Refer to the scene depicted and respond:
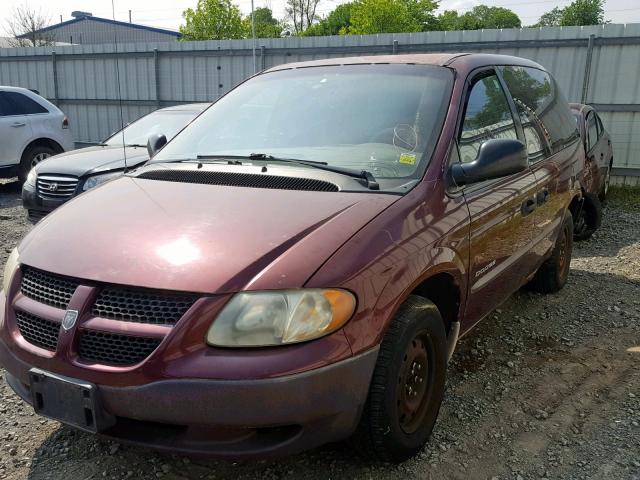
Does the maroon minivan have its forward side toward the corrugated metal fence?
no

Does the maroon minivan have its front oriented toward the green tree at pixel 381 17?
no

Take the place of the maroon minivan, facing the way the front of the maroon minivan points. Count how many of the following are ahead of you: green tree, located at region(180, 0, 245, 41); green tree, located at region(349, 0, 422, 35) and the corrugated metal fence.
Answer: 0

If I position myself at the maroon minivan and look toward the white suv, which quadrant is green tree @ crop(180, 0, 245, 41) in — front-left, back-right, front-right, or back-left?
front-right

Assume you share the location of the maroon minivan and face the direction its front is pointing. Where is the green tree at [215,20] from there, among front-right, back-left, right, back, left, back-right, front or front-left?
back-right

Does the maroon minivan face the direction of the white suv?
no
